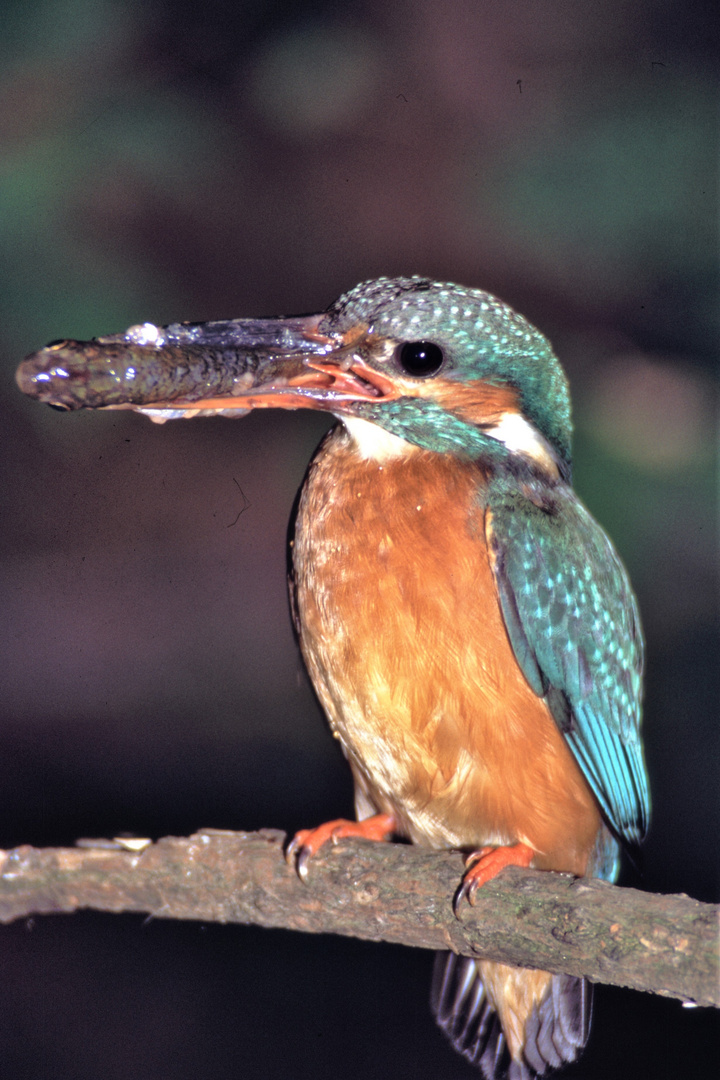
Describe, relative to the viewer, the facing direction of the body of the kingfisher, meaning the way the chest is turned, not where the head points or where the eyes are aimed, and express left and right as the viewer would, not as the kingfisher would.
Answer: facing the viewer and to the left of the viewer
